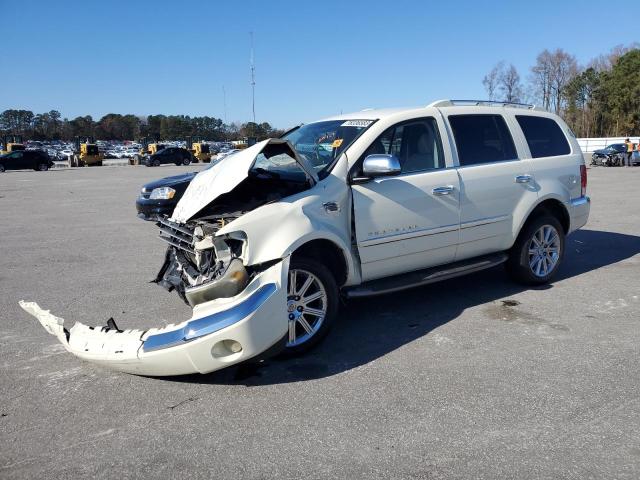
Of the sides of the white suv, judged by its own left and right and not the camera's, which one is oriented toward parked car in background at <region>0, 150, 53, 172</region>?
right

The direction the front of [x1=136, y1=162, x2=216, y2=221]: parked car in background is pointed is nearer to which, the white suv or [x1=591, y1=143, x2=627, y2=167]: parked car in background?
the white suv

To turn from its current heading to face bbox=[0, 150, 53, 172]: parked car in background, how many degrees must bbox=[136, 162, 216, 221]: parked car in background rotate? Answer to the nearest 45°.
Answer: approximately 135° to its right

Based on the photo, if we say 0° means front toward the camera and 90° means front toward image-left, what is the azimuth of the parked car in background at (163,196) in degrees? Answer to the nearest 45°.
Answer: approximately 45°

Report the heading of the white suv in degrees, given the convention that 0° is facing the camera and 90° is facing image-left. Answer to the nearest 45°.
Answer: approximately 45°

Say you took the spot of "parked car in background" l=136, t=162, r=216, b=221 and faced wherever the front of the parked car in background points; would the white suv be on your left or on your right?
on your left

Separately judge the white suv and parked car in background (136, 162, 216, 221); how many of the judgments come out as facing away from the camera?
0

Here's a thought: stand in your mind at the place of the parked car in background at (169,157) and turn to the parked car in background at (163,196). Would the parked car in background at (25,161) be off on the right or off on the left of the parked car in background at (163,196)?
right

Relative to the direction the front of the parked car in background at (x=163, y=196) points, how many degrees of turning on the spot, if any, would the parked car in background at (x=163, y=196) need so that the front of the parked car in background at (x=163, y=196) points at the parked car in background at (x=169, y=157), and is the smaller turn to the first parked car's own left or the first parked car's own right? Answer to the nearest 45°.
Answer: approximately 135° to the first parked car's own right
